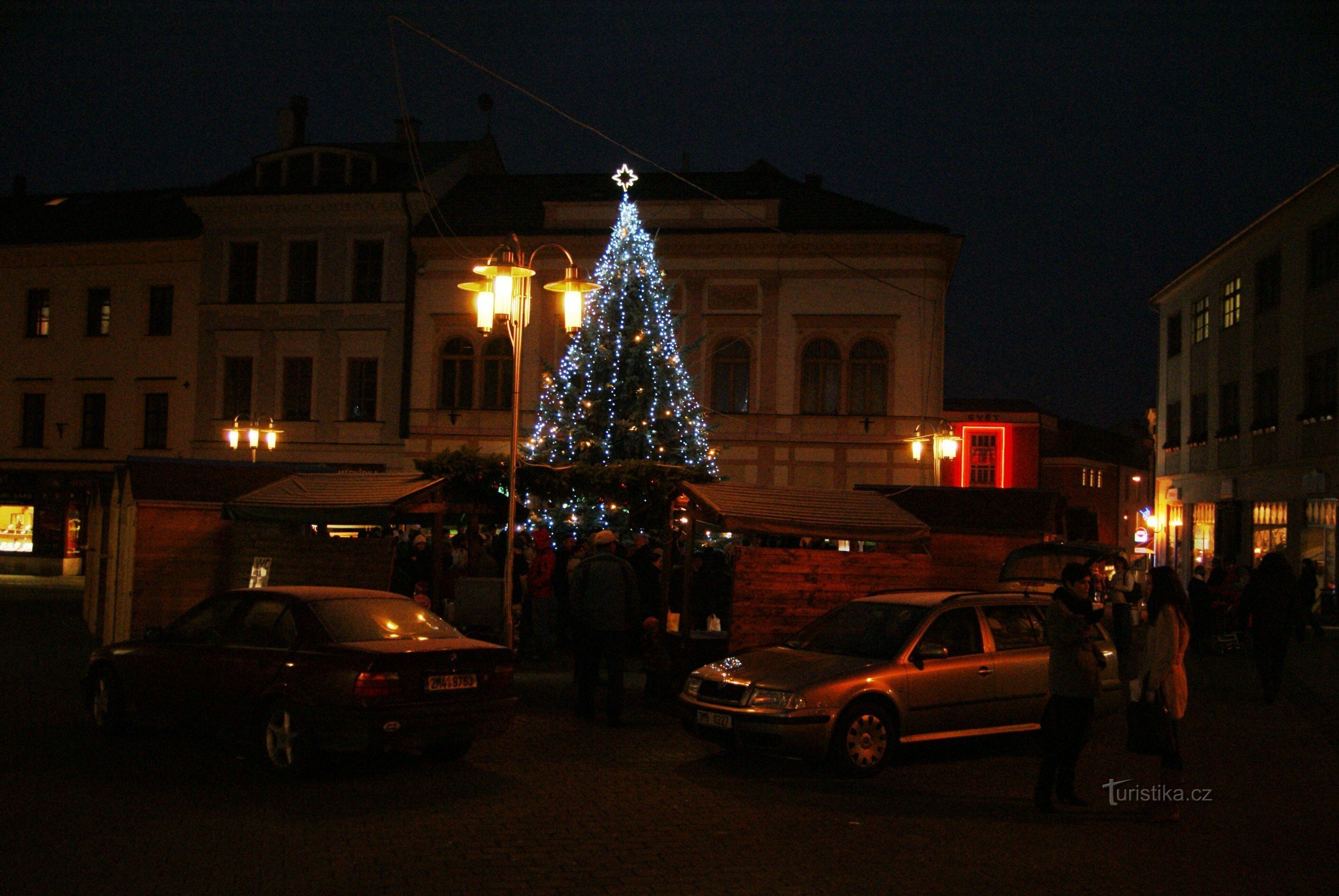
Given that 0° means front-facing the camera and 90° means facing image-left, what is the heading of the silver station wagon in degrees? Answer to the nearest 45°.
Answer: approximately 45°

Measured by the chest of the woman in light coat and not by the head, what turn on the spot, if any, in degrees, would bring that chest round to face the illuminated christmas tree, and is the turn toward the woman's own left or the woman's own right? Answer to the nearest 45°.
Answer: approximately 45° to the woman's own right

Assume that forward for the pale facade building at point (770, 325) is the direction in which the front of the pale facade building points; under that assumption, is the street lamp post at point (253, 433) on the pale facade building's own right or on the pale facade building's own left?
on the pale facade building's own right

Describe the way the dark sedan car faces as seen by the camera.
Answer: facing away from the viewer and to the left of the viewer

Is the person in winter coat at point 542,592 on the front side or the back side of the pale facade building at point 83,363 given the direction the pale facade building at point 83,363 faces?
on the front side

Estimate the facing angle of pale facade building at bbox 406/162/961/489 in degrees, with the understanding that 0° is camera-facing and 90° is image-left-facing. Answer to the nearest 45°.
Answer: approximately 0°

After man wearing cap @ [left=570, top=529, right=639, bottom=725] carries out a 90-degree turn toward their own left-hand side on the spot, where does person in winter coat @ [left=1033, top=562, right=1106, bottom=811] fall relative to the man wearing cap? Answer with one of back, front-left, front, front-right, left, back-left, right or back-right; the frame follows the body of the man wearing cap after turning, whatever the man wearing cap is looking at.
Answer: back-left

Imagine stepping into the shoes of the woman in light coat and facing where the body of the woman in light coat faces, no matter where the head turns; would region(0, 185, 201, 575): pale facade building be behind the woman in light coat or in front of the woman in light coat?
in front

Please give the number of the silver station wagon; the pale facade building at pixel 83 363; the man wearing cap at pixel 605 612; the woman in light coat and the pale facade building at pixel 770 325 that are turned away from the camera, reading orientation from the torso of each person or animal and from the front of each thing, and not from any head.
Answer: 1

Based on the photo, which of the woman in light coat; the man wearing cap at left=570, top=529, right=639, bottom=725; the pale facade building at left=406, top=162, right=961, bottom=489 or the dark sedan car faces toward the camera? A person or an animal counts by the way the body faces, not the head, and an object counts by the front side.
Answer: the pale facade building

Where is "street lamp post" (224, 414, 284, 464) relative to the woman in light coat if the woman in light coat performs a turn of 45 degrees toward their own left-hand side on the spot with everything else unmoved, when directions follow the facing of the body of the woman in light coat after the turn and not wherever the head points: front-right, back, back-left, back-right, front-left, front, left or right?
right

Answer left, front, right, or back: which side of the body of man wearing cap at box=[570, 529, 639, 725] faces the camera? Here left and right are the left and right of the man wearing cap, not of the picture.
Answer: back

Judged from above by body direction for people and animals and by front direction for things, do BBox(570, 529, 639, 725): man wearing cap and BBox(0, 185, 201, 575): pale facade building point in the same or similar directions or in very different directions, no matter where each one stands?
very different directions

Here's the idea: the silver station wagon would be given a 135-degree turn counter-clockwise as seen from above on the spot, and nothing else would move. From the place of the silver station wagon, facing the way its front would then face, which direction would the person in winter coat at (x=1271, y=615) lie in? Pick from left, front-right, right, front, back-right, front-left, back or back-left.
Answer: front-left

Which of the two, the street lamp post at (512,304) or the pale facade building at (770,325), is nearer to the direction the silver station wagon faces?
the street lamp post

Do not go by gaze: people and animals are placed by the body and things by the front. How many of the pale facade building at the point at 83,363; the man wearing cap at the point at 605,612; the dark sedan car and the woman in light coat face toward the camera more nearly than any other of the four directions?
1

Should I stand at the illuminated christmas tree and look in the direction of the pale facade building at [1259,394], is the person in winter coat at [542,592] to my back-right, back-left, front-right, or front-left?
back-right

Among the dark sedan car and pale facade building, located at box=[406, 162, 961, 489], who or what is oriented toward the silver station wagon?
the pale facade building
